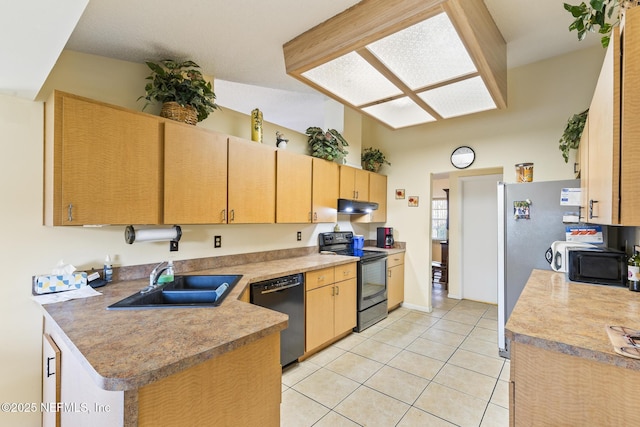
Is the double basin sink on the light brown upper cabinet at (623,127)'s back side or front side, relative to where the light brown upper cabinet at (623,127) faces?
on the front side

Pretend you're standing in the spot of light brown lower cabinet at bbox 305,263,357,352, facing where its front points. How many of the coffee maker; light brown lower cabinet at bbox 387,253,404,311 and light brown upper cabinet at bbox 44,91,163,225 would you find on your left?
2

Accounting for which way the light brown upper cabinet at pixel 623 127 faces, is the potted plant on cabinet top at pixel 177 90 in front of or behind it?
in front

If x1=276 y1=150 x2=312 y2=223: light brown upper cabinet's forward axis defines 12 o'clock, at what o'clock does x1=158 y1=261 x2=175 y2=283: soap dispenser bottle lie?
The soap dispenser bottle is roughly at 3 o'clock from the light brown upper cabinet.

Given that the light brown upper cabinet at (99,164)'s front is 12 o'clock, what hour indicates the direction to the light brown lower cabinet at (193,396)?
The light brown lower cabinet is roughly at 1 o'clock from the light brown upper cabinet.

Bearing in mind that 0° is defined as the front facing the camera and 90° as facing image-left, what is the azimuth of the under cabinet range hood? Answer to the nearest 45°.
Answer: approximately 315°

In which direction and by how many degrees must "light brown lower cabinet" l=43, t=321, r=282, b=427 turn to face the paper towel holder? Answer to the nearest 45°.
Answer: approximately 135° to its right

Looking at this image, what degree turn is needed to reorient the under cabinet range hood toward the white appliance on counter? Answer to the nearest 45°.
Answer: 0° — it already faces it

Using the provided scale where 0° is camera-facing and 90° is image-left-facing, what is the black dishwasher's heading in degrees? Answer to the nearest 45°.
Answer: approximately 315°

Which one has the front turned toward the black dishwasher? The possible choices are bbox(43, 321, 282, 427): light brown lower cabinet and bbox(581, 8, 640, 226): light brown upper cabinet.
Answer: the light brown upper cabinet

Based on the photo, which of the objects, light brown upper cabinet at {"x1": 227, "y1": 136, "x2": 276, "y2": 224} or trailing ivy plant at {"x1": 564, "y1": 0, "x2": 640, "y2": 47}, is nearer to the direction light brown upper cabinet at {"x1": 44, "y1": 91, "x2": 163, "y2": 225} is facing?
the trailing ivy plant
